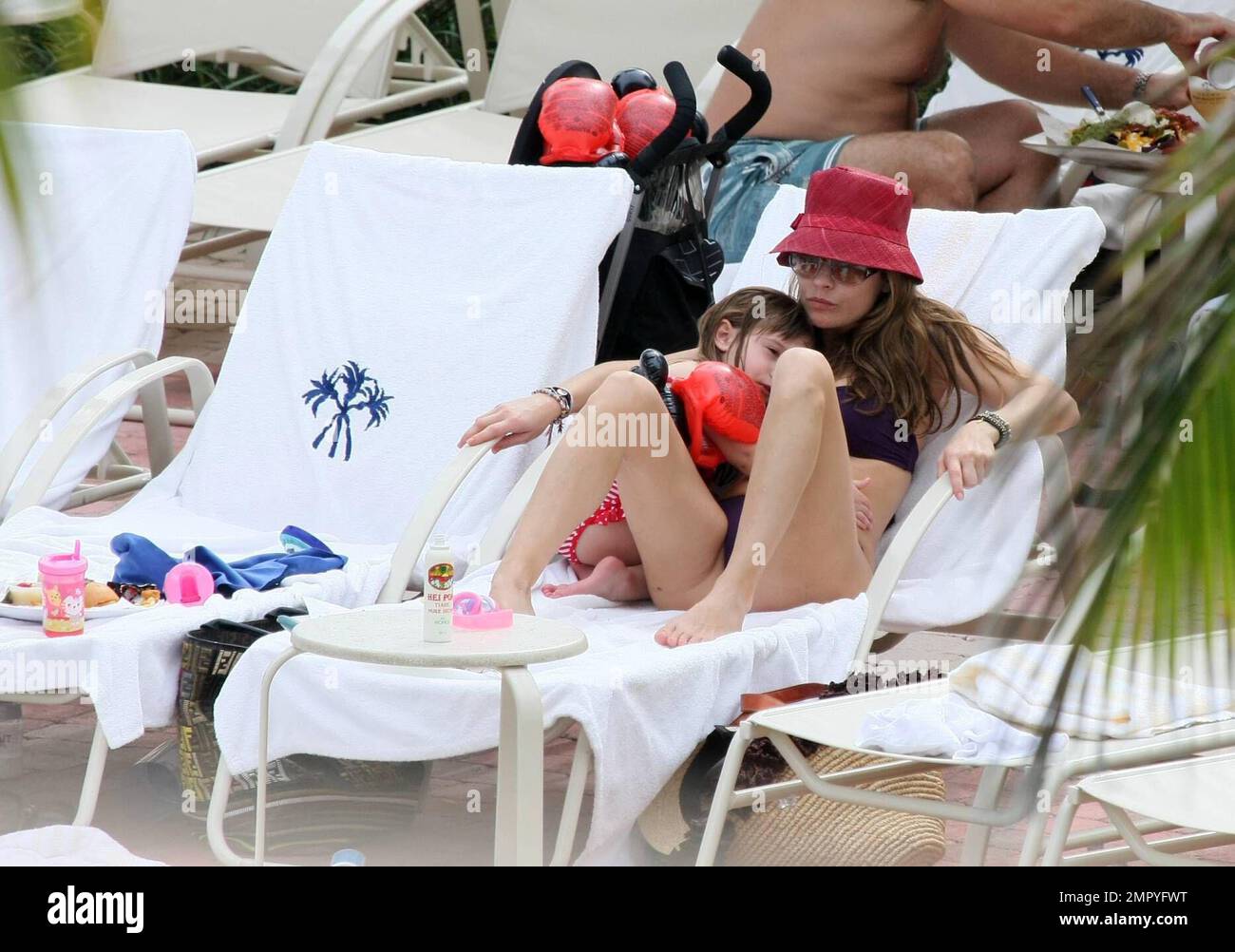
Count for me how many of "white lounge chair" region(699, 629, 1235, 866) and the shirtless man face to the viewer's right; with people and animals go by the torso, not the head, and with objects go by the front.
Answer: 1

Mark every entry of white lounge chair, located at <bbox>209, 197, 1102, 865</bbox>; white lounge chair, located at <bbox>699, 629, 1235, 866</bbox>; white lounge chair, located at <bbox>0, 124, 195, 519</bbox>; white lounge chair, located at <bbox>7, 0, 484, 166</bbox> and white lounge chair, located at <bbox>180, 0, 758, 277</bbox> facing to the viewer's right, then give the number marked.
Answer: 0

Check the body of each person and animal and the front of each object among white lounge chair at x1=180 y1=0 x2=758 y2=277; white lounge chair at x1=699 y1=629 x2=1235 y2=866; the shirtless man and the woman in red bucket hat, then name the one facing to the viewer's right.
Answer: the shirtless man

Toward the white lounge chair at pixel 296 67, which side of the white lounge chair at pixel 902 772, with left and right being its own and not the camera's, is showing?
right

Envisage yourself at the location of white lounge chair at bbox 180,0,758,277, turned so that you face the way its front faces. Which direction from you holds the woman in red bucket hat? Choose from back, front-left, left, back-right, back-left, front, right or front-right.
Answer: front-left

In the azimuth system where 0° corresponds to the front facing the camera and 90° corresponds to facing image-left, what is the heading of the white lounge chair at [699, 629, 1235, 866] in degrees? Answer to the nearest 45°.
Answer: approximately 45°

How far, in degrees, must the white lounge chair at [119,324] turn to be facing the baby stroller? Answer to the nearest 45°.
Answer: approximately 135° to its left

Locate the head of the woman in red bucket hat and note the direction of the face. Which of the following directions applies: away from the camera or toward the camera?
toward the camera

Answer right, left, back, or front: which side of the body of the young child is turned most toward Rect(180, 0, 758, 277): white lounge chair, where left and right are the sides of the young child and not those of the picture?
left

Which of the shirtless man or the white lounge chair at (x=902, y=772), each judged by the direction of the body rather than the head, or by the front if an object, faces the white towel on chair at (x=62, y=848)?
the white lounge chair

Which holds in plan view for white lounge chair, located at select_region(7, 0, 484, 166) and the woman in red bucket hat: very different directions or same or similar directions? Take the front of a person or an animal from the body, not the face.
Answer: same or similar directions

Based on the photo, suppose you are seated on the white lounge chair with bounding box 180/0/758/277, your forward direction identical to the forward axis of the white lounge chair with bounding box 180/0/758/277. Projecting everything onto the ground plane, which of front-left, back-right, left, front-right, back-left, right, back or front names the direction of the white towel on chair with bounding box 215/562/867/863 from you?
front-left

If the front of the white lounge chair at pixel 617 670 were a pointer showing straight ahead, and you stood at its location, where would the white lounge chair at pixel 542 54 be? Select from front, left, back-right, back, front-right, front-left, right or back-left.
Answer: back-right

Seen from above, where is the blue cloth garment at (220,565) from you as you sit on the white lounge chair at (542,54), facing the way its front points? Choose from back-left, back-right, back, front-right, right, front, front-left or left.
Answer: front-left

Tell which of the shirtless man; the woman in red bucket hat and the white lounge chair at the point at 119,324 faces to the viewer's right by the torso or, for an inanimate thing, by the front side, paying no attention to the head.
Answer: the shirtless man

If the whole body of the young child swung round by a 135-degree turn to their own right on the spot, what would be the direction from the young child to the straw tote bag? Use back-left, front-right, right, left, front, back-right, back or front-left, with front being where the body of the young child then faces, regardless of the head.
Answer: front-left

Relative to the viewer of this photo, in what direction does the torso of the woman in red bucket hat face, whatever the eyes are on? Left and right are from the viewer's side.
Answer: facing the viewer and to the left of the viewer

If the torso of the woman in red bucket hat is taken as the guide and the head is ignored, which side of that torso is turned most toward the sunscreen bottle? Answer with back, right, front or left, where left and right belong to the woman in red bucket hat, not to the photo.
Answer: front

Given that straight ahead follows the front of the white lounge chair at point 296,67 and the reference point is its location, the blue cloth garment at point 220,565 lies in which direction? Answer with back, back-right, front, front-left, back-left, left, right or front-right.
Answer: front-left
